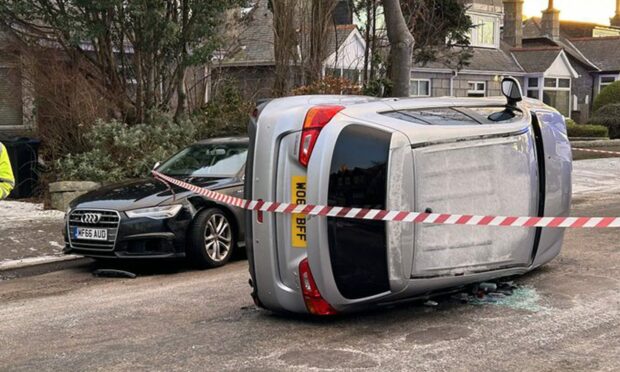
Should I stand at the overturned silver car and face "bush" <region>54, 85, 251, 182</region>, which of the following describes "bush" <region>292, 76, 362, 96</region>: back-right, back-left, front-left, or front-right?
front-right

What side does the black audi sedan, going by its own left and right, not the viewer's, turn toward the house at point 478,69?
back

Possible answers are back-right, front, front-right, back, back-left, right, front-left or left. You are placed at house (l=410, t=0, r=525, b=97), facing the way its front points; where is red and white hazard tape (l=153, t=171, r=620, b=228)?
front

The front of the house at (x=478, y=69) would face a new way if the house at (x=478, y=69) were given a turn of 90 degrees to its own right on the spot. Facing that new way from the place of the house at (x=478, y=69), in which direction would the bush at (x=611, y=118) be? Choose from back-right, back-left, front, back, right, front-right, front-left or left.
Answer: back

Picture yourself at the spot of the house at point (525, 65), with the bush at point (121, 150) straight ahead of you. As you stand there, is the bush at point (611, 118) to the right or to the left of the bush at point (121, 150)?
left

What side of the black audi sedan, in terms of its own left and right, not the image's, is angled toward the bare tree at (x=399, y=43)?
back

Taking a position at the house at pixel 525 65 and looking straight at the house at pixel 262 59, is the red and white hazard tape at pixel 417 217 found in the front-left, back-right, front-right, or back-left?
front-left

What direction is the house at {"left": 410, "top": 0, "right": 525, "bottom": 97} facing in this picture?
toward the camera

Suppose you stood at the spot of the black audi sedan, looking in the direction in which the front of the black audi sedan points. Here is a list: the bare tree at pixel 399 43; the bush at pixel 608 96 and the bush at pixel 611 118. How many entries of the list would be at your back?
3

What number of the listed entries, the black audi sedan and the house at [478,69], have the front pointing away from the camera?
0

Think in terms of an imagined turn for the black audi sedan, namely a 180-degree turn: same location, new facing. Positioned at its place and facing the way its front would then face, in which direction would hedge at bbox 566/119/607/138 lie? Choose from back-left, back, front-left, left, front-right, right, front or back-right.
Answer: front

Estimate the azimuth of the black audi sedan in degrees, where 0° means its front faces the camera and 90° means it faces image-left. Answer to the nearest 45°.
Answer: approximately 45°

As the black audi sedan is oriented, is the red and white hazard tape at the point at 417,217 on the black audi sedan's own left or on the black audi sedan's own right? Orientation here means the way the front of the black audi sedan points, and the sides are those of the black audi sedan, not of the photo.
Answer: on the black audi sedan's own left

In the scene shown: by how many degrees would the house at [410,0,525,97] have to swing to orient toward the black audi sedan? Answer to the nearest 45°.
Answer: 0° — it already faces it

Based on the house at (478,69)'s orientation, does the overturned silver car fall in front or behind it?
in front
